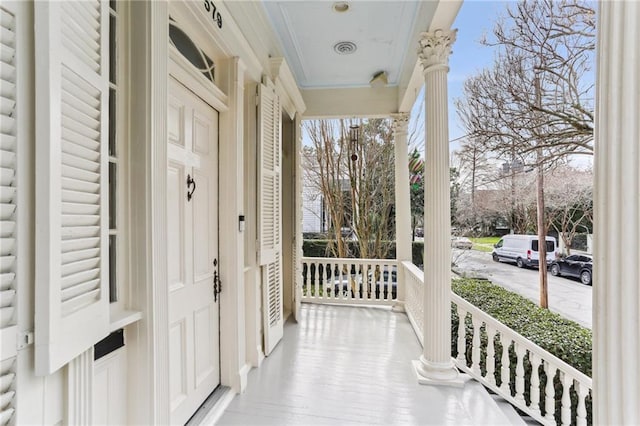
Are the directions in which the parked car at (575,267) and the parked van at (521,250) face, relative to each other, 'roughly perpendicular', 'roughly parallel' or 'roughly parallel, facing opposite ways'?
roughly parallel

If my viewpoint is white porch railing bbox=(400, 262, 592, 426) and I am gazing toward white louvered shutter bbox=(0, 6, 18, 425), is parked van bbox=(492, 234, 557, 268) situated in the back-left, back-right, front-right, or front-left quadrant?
back-right

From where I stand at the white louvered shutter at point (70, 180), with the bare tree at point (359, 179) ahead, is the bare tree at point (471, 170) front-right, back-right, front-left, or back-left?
front-right

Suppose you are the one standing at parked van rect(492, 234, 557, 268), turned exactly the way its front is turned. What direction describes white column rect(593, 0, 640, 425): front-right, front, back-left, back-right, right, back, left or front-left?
back-left

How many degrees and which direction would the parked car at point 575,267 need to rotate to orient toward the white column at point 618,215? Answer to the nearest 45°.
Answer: approximately 135° to its left

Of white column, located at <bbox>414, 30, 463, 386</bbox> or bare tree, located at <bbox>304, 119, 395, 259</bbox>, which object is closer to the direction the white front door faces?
the white column

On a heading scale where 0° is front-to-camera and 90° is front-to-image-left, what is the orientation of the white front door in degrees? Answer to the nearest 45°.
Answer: approximately 315°

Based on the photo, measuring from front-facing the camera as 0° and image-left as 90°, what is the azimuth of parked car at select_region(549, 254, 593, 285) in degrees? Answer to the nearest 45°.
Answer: approximately 135°

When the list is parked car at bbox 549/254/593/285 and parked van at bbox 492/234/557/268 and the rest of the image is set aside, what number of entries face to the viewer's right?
0

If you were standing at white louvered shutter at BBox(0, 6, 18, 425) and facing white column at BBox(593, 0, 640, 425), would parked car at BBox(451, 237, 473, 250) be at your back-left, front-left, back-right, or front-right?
front-left

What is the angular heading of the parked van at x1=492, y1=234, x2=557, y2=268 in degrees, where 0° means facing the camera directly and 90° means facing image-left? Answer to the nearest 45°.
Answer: approximately 135°
